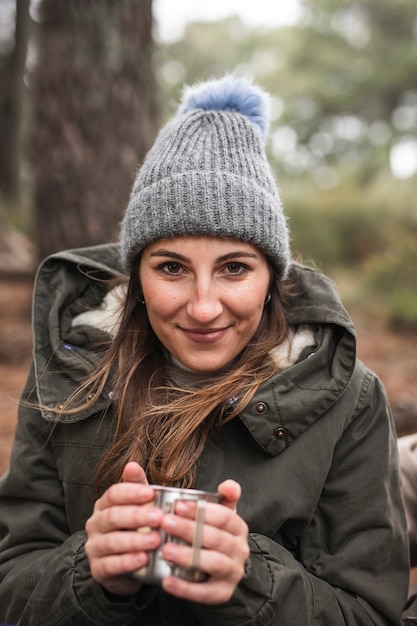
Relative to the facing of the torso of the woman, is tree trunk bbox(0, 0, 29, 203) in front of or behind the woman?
behind

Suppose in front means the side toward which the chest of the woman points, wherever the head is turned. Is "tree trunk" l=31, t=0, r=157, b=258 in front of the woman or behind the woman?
behind

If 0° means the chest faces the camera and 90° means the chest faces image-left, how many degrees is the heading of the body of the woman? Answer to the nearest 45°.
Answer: approximately 0°
